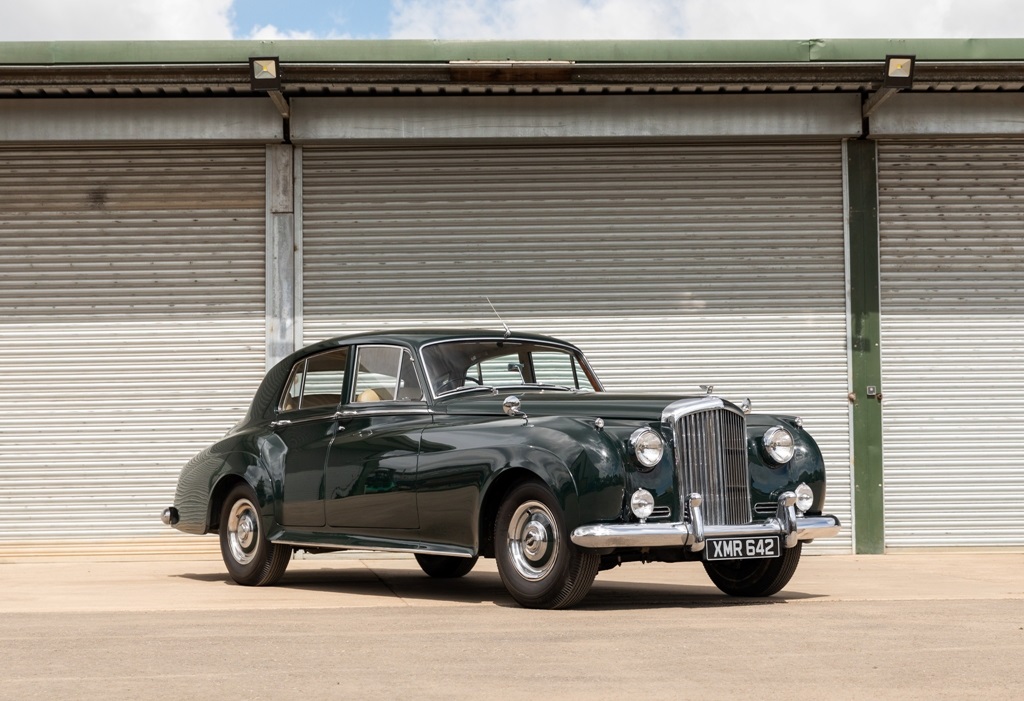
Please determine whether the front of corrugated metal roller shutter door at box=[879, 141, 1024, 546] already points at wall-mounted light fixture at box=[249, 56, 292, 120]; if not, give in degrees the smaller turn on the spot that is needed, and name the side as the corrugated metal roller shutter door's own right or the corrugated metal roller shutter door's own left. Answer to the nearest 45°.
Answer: approximately 45° to the corrugated metal roller shutter door's own right

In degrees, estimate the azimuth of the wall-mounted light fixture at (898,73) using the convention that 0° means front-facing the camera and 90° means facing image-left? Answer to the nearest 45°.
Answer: approximately 0°

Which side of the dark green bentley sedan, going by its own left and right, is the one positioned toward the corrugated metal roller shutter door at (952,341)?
left
